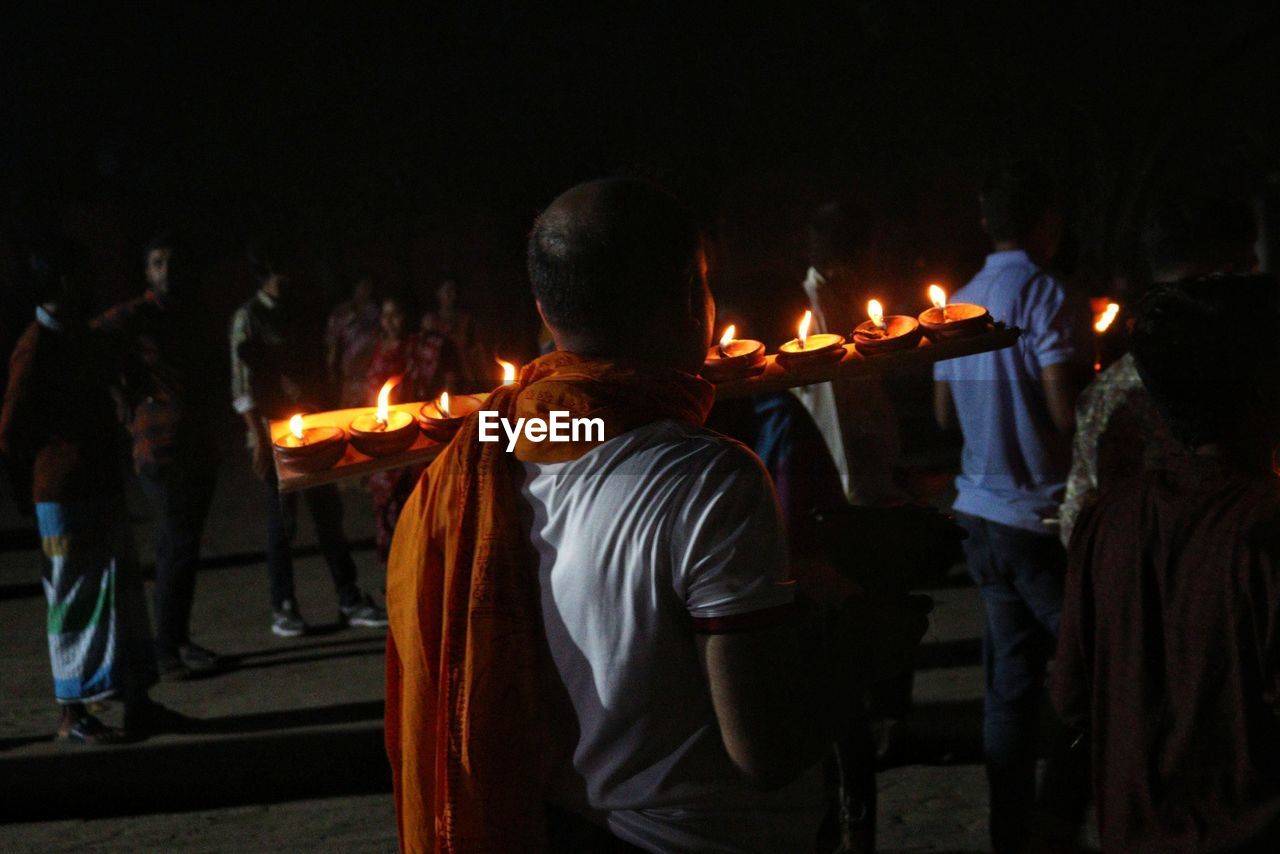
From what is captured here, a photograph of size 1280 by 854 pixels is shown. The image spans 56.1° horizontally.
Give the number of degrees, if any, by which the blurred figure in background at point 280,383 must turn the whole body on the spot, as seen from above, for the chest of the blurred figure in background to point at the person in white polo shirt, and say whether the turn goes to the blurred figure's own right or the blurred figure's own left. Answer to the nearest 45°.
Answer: approximately 45° to the blurred figure's own right

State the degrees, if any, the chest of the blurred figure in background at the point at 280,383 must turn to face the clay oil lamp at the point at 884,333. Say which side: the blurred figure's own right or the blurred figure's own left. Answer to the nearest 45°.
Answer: approximately 45° to the blurred figure's own right

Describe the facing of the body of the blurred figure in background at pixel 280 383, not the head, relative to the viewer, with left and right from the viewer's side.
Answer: facing the viewer and to the right of the viewer

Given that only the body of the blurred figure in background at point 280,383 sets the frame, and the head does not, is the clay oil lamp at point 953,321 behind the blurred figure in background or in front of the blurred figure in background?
in front

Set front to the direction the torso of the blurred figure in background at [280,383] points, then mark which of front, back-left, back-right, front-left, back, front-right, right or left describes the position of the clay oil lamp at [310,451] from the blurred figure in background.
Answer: front-right

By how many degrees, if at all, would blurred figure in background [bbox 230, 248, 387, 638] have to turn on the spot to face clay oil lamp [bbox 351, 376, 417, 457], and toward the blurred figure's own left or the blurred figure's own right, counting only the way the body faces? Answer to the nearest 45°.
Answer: approximately 45° to the blurred figure's own right

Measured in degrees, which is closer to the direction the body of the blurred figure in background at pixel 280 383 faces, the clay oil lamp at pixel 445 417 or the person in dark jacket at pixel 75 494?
the clay oil lamp

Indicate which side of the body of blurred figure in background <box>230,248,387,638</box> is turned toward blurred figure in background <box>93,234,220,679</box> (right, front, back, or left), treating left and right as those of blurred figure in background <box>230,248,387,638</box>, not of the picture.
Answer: right

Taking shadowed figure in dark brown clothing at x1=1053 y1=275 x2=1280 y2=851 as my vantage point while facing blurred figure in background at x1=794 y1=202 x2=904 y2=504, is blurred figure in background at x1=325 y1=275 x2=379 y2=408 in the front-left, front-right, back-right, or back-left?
front-left

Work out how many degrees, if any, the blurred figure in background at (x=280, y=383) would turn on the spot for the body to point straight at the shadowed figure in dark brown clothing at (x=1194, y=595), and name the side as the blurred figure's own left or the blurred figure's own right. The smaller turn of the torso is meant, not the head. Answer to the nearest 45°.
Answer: approximately 45° to the blurred figure's own right

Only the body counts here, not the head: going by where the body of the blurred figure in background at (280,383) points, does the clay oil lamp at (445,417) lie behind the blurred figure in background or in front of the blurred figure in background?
in front

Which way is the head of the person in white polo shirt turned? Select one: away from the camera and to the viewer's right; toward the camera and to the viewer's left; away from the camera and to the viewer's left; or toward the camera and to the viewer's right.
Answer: away from the camera and to the viewer's right

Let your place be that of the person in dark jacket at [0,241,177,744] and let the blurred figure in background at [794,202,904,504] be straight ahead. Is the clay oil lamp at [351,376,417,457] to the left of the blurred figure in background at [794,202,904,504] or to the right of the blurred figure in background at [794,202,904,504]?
right
